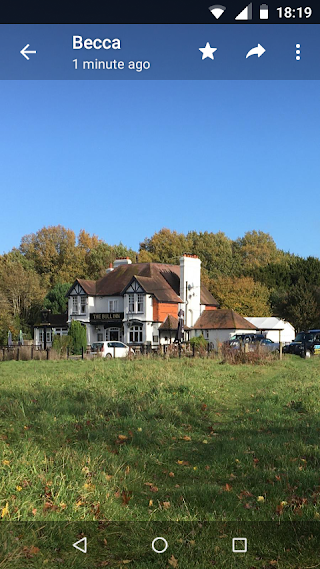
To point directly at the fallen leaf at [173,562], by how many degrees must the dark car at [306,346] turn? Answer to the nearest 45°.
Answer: approximately 45° to its left

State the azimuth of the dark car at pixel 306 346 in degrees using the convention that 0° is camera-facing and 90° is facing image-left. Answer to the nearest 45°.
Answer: approximately 45°

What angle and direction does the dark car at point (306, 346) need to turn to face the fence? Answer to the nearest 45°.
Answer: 0° — it already faces it

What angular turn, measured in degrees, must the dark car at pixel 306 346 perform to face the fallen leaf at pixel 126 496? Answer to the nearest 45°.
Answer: approximately 45° to its left

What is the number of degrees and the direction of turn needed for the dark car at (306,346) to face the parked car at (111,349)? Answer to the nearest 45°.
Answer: approximately 45° to its right
